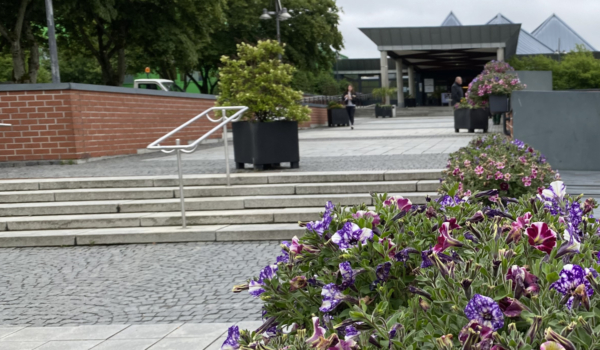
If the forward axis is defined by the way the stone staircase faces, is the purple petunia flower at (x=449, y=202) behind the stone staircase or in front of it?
in front

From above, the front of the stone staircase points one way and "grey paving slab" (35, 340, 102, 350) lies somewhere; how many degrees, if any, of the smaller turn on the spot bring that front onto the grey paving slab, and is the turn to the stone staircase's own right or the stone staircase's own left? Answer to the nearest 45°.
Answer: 0° — it already faces it

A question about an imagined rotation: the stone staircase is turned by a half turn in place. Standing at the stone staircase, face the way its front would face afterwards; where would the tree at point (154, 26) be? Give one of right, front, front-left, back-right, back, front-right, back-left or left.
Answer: front

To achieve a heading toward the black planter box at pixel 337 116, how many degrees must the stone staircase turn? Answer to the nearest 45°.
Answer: approximately 180°

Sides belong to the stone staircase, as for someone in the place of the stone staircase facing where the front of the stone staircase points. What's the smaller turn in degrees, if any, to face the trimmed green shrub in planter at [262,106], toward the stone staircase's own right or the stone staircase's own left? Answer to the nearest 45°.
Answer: approximately 135° to the stone staircase's own left

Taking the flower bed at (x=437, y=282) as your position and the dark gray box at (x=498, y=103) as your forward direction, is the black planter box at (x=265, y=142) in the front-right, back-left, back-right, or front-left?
front-left

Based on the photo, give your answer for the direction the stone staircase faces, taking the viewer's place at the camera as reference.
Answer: facing the viewer

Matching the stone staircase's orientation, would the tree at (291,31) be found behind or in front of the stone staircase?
behind

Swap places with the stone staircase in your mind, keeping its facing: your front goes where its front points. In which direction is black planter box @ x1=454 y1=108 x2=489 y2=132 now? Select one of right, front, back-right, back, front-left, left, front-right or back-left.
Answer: back-left

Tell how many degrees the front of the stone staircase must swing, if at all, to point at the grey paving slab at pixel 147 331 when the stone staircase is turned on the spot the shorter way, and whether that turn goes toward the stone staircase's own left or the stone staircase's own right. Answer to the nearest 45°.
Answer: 0° — it already faces it

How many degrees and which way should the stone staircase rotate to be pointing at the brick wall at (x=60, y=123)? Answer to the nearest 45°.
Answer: approximately 135° to its right

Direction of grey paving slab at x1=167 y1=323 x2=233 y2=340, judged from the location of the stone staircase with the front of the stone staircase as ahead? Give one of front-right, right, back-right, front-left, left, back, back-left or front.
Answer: front

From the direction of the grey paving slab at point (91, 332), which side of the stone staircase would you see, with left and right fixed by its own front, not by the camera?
front

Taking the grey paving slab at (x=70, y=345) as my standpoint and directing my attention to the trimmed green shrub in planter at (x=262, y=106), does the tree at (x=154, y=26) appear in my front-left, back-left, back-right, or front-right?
front-left

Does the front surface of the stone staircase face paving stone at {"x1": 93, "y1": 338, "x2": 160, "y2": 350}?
yes

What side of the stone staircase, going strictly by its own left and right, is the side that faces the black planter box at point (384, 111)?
back
